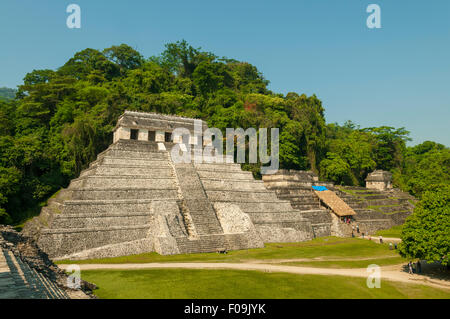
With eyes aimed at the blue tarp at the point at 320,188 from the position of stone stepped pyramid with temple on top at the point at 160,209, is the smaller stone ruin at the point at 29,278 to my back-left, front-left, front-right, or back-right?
back-right

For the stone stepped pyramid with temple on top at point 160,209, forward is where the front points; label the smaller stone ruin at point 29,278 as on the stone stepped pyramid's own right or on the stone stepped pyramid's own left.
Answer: on the stone stepped pyramid's own right

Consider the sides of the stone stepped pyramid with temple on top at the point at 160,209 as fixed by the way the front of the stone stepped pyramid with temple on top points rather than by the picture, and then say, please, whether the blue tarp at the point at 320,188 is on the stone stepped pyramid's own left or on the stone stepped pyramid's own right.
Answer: on the stone stepped pyramid's own left

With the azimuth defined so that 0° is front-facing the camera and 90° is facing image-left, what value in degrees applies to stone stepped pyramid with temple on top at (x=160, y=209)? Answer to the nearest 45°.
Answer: approximately 315°
